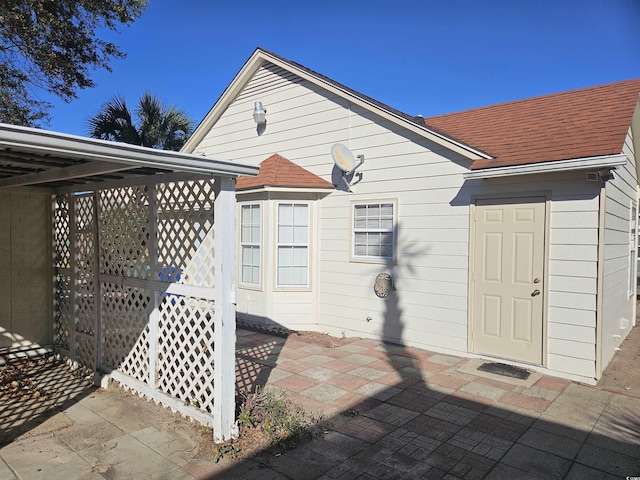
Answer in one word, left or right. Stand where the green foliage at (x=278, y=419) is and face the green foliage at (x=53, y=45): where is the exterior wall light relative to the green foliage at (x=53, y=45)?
right

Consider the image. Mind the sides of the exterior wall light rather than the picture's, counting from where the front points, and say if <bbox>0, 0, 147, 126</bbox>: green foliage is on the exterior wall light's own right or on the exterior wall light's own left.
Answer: on the exterior wall light's own right

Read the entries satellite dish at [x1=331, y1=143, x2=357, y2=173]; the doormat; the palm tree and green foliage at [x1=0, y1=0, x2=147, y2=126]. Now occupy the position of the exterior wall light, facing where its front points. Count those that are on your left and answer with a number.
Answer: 2

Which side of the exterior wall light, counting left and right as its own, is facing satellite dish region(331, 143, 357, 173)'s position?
left

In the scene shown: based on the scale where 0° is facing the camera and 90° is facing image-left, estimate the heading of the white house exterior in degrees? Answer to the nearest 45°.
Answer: approximately 45°

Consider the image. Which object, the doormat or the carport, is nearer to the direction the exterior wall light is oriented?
the carport
